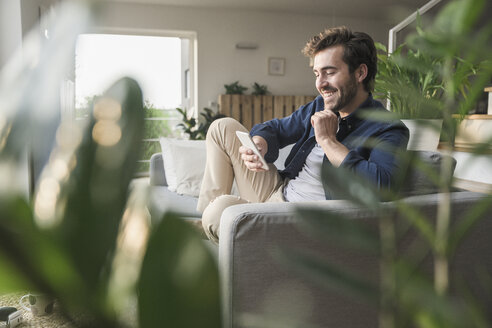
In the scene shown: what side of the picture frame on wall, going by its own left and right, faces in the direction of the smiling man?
front

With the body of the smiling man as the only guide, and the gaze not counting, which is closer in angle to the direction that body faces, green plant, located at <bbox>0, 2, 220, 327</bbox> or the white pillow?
the green plant

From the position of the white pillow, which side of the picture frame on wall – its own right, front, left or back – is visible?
front

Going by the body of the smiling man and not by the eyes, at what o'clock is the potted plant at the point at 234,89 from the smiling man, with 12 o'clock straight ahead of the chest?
The potted plant is roughly at 4 o'clock from the smiling man.

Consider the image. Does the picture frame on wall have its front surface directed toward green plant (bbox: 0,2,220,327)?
yes

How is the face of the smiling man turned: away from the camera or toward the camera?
toward the camera

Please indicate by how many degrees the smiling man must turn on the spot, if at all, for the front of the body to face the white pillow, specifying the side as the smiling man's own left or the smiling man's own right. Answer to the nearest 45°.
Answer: approximately 90° to the smiling man's own right

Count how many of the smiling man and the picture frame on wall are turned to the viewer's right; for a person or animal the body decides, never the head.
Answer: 0

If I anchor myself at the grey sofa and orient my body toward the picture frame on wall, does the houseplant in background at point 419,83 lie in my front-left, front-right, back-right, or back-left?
front-right

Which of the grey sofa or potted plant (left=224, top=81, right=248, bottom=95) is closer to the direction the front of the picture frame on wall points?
the grey sofa

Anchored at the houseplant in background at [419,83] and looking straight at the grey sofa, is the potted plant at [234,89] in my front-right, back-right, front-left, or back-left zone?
back-right

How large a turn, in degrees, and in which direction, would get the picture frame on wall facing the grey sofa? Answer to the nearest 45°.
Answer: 0° — it already faces it

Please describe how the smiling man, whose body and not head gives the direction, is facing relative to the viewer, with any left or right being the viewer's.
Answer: facing the viewer and to the left of the viewer

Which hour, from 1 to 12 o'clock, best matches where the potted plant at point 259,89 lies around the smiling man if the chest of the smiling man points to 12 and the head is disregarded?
The potted plant is roughly at 4 o'clock from the smiling man.

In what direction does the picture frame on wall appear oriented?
toward the camera
